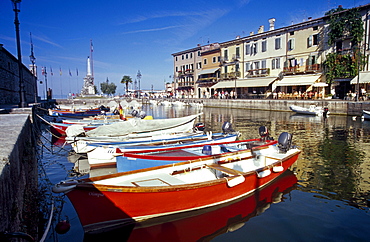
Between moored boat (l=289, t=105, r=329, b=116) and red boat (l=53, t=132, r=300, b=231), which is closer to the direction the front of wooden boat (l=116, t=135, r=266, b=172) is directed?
the red boat

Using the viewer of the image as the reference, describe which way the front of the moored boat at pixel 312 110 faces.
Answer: facing to the left of the viewer

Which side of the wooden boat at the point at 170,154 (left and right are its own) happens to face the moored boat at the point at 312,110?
back

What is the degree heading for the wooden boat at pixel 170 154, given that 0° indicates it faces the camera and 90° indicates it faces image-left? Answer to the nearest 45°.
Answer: approximately 45°

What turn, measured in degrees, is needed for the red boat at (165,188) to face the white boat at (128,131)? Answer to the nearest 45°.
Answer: approximately 135° to its right

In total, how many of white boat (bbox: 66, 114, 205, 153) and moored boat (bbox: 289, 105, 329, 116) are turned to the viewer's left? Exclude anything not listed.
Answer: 1

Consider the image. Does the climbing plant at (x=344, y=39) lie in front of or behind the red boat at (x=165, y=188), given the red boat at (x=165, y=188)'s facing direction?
behind

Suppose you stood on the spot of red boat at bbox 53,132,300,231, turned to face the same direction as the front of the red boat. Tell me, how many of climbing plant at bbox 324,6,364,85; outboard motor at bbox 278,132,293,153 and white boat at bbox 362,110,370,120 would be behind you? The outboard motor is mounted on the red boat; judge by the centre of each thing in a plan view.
3

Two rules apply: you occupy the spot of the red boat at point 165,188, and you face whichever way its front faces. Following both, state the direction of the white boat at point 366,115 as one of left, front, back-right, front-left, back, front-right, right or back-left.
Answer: back

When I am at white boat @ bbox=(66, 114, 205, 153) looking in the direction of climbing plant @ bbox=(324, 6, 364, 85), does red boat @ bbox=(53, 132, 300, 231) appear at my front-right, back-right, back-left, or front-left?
back-right
